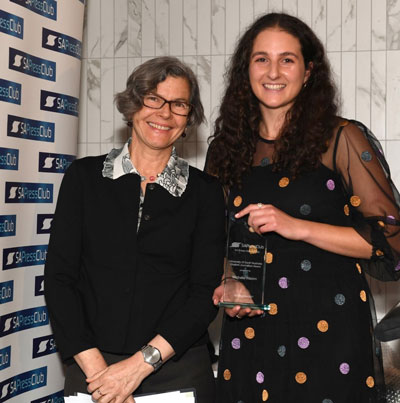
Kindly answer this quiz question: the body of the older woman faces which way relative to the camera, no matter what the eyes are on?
toward the camera

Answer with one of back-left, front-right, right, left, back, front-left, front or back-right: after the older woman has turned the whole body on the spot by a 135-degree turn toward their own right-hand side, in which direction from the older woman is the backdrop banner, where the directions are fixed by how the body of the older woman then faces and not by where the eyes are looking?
front
